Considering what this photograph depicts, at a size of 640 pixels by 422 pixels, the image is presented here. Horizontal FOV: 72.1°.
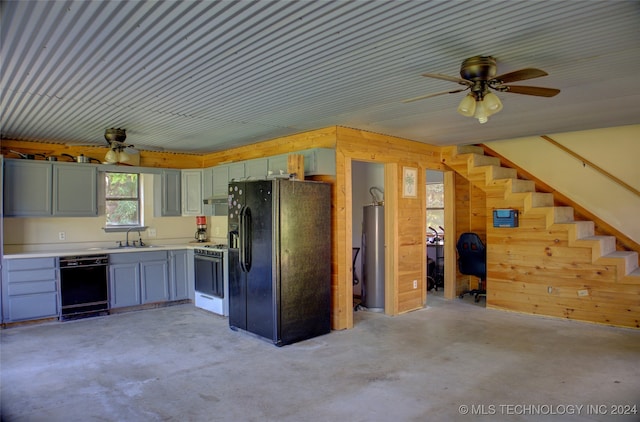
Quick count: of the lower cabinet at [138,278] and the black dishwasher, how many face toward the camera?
2

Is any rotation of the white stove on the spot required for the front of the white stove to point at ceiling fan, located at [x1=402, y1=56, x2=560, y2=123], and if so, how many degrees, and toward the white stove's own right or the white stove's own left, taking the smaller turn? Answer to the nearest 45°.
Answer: approximately 90° to the white stove's own left

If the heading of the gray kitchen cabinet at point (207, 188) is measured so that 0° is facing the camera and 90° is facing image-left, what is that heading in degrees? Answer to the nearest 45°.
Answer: approximately 45°

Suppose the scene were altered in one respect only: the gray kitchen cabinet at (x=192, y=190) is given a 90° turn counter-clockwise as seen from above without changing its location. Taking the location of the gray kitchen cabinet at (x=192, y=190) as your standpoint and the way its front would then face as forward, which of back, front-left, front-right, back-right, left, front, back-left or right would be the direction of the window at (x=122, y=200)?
back

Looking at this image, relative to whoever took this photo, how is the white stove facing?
facing the viewer and to the left of the viewer

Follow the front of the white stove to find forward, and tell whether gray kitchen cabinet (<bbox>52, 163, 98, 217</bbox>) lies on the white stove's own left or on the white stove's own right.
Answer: on the white stove's own right

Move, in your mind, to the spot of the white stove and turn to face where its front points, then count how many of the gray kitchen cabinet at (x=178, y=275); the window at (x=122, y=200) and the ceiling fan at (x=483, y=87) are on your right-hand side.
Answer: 2

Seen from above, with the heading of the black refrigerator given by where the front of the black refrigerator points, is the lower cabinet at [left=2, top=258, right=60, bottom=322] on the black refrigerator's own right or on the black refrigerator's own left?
on the black refrigerator's own right

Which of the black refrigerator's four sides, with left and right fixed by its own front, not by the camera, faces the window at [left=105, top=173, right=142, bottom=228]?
right

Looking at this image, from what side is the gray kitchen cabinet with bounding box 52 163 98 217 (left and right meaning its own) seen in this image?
front

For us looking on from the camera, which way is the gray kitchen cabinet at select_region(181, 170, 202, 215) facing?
facing the viewer

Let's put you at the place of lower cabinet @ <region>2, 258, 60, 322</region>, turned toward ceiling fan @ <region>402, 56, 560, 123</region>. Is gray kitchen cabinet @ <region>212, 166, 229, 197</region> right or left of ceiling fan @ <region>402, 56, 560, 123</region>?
left

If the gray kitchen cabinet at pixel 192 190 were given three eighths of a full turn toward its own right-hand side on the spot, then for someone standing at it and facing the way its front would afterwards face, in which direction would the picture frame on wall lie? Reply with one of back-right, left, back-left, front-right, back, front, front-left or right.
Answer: back

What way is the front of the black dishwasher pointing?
toward the camera
